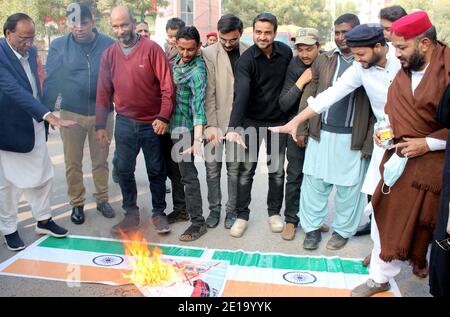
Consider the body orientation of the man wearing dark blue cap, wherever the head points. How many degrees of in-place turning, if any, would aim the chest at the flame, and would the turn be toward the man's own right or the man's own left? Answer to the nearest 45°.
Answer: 0° — they already face it

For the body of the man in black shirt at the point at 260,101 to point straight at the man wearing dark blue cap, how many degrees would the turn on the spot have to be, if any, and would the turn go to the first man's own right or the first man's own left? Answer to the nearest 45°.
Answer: approximately 45° to the first man's own left

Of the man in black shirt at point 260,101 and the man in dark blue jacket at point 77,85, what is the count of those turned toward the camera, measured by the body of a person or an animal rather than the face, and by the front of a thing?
2

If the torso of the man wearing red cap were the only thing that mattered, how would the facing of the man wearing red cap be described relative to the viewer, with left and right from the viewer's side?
facing the viewer and to the left of the viewer

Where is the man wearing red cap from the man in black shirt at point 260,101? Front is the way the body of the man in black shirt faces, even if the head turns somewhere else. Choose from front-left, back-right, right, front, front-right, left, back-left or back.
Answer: front-left

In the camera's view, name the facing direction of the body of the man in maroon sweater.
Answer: toward the camera

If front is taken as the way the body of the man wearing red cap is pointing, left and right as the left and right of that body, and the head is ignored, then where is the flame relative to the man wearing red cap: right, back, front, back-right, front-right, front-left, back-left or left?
front-right

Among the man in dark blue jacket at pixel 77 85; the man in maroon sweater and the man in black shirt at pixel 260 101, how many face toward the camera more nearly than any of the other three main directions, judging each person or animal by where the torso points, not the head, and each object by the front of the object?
3

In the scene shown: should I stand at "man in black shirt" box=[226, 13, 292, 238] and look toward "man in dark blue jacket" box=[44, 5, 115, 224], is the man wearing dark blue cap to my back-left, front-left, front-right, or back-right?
back-left

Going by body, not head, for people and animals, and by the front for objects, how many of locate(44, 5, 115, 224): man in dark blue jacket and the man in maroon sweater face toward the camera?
2

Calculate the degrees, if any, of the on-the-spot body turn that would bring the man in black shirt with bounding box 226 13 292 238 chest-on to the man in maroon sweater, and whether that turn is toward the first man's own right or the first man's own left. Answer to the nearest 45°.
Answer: approximately 90° to the first man's own right
